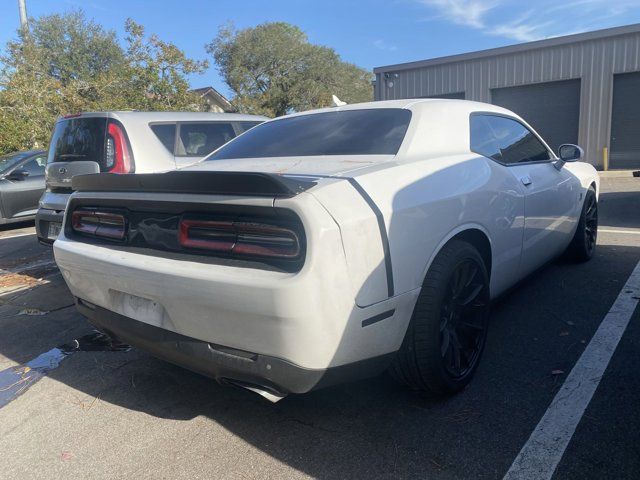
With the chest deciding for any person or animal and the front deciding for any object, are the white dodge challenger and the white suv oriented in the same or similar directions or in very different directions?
same or similar directions

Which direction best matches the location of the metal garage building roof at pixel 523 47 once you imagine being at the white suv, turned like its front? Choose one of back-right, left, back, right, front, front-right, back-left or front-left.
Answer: front

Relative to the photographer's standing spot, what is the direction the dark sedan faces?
facing the viewer and to the left of the viewer

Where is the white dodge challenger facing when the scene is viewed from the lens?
facing away from the viewer and to the right of the viewer

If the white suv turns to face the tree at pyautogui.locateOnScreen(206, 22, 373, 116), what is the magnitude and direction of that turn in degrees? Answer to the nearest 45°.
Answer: approximately 45° to its left

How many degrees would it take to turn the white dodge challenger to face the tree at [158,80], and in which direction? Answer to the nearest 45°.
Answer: approximately 45° to its left

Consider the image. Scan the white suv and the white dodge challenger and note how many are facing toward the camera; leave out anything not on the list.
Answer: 0

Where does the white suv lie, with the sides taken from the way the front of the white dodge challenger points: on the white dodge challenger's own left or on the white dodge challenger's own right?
on the white dodge challenger's own left

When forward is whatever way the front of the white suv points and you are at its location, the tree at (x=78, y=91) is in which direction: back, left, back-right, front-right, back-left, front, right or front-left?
front-left

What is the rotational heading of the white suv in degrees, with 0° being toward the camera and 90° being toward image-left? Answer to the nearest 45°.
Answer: approximately 225°
